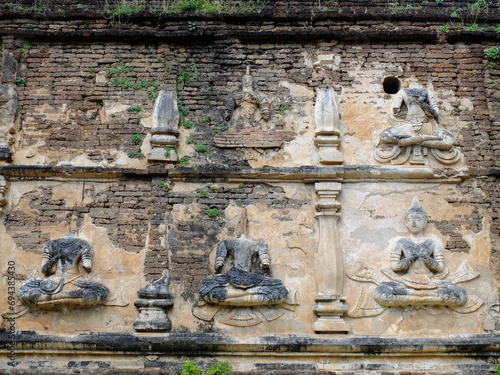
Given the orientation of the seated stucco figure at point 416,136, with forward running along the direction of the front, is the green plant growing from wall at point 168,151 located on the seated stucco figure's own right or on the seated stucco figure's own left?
on the seated stucco figure's own right

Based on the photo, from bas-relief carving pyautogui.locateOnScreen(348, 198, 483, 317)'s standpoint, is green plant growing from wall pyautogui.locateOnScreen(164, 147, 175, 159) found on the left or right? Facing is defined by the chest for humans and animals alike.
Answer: on its right

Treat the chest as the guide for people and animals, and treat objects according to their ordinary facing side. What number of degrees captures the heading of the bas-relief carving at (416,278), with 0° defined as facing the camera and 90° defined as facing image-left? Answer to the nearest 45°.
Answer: approximately 0°

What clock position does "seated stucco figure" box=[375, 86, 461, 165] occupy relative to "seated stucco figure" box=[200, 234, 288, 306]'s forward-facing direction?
"seated stucco figure" box=[375, 86, 461, 165] is roughly at 9 o'clock from "seated stucco figure" box=[200, 234, 288, 306].

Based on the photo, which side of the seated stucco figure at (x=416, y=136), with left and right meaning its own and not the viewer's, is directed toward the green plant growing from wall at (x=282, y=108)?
right

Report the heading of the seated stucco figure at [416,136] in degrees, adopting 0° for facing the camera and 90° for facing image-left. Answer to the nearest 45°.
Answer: approximately 0°

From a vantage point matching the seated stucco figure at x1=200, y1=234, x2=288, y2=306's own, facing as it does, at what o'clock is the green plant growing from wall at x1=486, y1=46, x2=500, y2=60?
The green plant growing from wall is roughly at 9 o'clock from the seated stucco figure.
